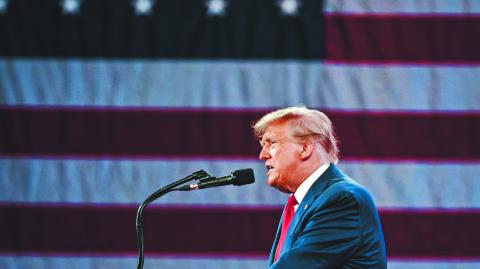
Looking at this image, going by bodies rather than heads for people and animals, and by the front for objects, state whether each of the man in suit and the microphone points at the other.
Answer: yes

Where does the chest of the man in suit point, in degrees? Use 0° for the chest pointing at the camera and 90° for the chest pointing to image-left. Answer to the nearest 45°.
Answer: approximately 90°

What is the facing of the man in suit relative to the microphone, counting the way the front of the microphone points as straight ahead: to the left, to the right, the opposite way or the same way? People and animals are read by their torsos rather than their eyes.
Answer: the opposite way

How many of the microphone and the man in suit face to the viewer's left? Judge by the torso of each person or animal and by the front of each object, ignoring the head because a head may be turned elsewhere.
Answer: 1

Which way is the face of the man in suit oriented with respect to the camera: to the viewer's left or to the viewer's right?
to the viewer's left

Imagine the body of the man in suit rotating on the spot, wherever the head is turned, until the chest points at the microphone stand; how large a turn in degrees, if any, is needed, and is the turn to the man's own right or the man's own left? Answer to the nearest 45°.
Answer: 0° — they already face it

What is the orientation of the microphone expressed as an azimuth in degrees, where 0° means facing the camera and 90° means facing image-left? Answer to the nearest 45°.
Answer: approximately 270°
